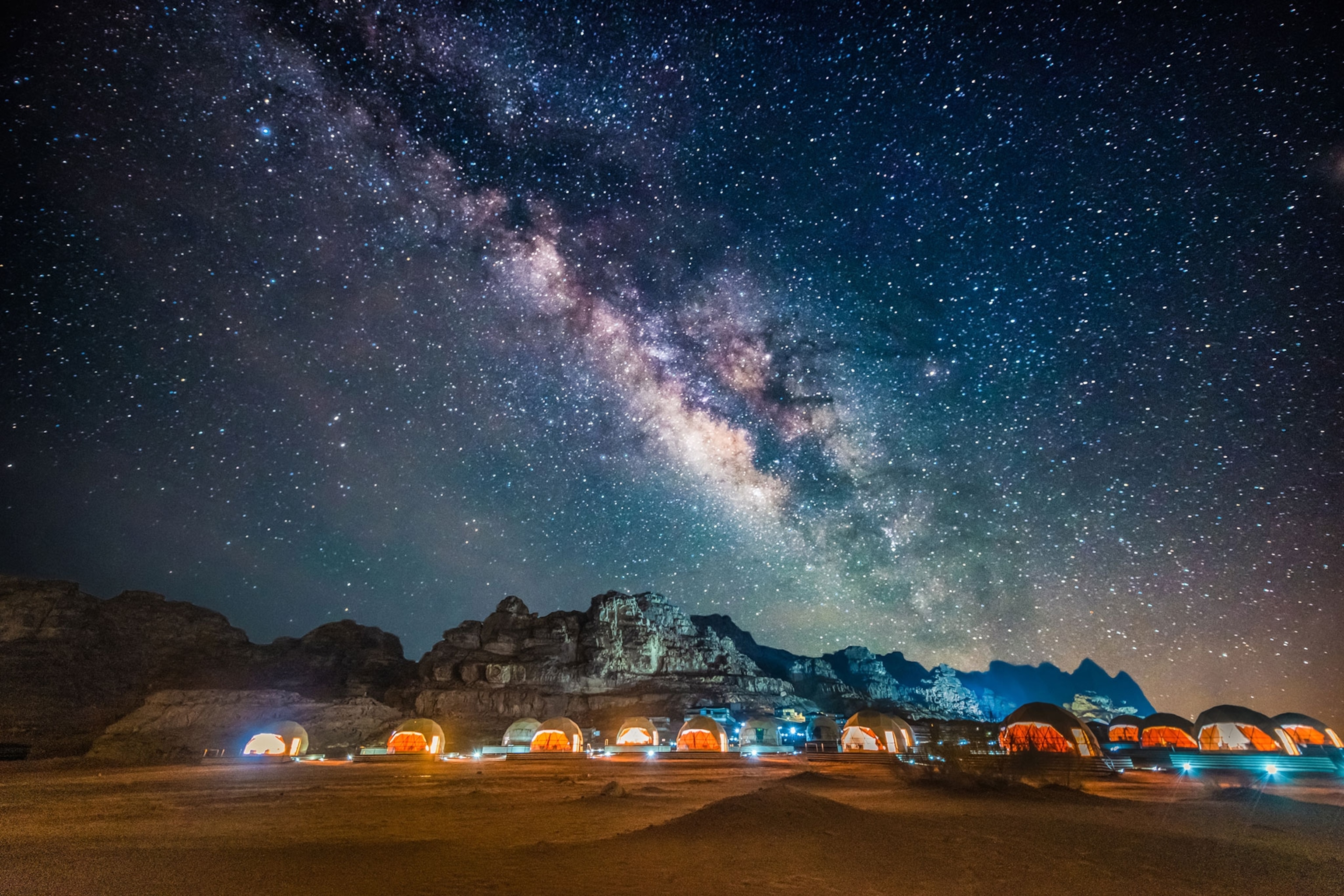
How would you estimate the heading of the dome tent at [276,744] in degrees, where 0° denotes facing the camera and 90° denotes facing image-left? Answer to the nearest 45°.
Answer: approximately 45°

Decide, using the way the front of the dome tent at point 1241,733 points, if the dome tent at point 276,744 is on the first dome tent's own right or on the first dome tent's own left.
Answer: on the first dome tent's own right

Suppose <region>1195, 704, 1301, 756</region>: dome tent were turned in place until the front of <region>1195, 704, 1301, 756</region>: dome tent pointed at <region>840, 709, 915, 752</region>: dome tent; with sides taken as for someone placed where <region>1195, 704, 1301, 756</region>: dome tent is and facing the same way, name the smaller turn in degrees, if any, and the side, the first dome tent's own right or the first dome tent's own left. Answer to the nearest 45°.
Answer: approximately 45° to the first dome tent's own right

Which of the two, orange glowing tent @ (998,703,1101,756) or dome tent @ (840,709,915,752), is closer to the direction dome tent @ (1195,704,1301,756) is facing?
the orange glowing tent

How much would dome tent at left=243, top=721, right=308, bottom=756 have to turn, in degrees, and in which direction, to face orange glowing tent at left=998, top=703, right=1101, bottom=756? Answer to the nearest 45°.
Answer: approximately 90° to its left

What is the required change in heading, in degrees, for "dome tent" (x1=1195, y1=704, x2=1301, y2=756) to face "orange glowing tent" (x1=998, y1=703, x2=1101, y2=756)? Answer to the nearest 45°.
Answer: approximately 45° to its right

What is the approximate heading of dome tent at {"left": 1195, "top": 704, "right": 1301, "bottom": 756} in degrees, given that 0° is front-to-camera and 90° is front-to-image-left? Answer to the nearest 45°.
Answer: approximately 0°

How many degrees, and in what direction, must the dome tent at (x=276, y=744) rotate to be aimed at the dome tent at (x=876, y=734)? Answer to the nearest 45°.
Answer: approximately 90° to its left

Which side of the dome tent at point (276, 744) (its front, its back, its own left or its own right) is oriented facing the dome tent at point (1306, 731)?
left

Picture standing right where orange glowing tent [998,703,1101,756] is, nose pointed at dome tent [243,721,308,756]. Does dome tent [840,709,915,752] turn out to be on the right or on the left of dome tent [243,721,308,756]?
right
